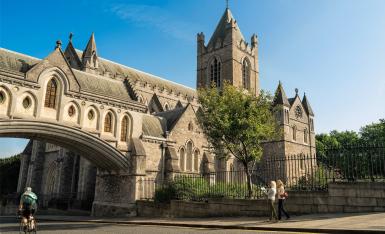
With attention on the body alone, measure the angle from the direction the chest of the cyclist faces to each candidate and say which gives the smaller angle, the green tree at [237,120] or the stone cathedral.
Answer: the stone cathedral

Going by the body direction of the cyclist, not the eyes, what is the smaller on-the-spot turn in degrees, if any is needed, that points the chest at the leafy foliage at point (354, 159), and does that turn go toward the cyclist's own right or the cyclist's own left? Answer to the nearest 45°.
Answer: approximately 90° to the cyclist's own right

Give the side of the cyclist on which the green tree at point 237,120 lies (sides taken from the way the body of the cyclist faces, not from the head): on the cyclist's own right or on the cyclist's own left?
on the cyclist's own right

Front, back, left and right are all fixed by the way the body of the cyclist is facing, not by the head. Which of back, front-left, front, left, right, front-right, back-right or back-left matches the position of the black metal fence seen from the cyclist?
right

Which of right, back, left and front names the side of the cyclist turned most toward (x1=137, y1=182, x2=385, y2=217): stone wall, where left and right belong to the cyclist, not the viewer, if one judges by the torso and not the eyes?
right

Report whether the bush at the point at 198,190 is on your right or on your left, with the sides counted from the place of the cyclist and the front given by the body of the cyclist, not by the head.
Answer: on your right

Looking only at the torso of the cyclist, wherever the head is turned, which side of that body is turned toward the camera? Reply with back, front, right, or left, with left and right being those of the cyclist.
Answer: back
